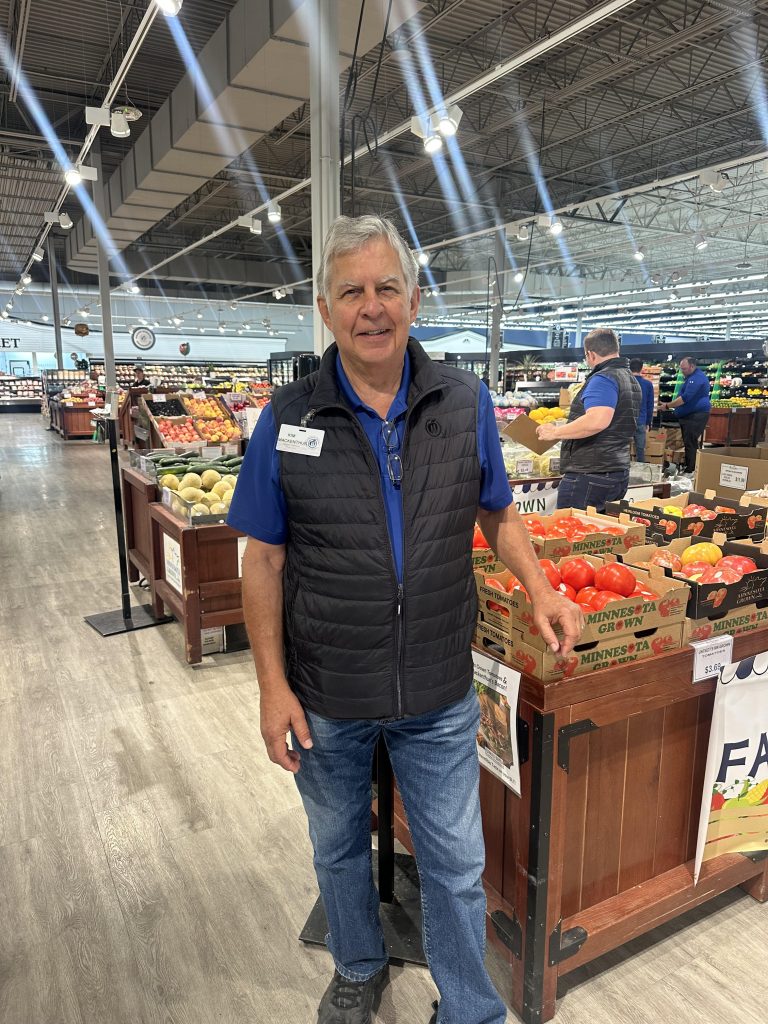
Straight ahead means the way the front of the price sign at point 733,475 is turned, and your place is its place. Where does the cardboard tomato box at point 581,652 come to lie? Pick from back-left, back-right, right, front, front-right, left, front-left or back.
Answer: front

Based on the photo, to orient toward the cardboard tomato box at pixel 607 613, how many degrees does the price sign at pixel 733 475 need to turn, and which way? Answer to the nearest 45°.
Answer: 0° — it already faces it

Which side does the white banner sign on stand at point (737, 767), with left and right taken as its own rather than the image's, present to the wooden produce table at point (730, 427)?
back

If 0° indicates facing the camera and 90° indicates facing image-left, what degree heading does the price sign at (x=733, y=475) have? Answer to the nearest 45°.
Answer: approximately 0°

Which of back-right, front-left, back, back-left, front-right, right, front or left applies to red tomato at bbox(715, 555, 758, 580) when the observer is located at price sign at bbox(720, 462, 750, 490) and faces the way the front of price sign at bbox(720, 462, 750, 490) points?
front

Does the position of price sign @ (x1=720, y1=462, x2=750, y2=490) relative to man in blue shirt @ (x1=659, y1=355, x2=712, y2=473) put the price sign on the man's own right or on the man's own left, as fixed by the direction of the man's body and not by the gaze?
on the man's own left

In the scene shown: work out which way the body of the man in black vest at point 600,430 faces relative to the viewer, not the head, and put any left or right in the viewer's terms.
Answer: facing away from the viewer and to the left of the viewer

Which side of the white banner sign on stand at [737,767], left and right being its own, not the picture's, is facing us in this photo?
front

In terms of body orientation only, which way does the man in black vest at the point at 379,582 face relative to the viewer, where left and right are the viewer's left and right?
facing the viewer

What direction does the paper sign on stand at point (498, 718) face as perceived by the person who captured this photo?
facing the viewer and to the left of the viewer
